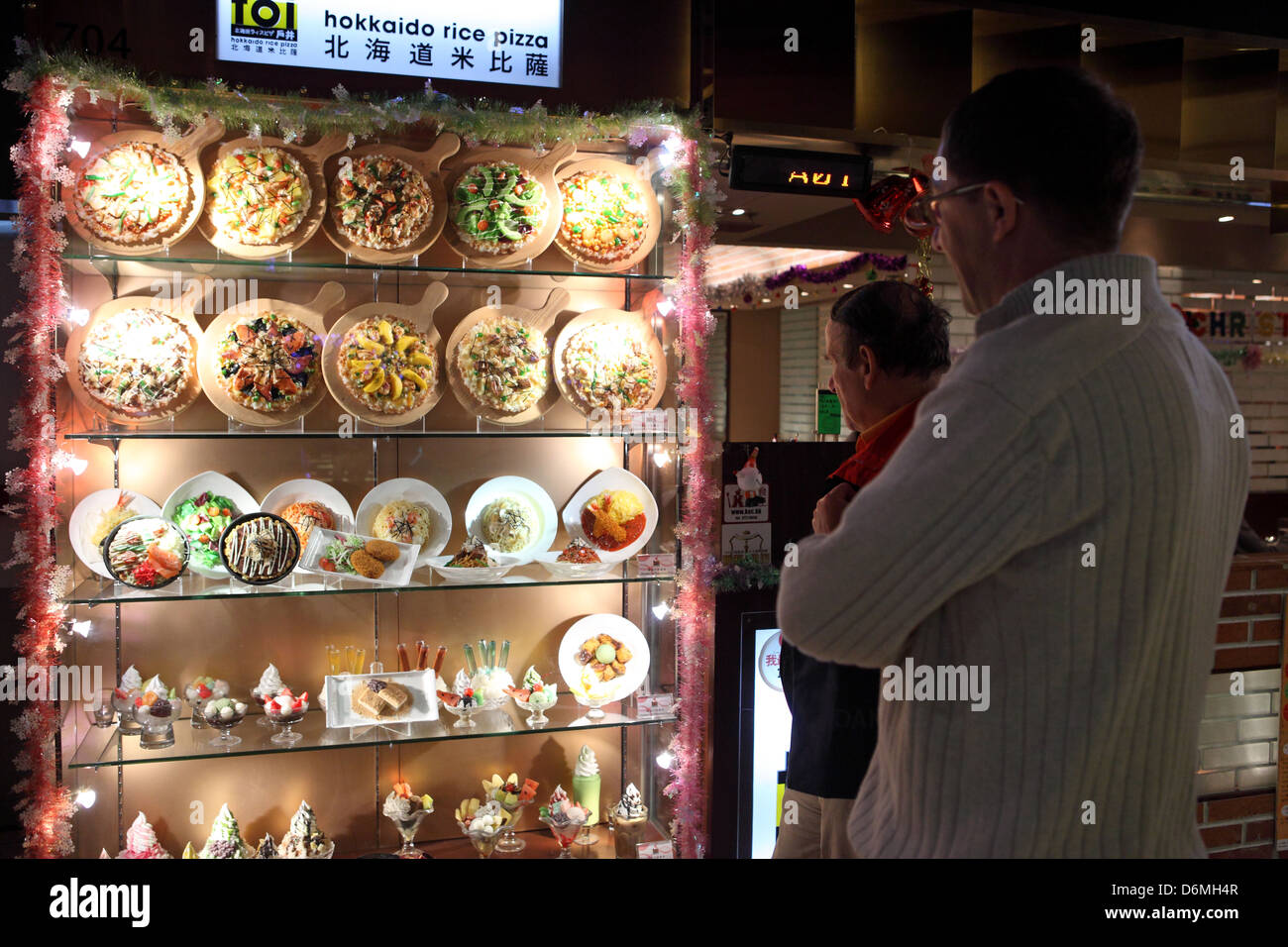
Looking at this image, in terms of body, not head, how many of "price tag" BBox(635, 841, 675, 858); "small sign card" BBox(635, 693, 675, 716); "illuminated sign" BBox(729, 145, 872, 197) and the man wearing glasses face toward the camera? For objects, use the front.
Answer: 3

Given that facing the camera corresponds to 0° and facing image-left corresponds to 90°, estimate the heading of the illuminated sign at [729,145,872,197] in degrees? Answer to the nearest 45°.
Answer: approximately 0°

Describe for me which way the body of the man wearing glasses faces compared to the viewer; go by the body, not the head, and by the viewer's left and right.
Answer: facing away from the viewer and to the left of the viewer

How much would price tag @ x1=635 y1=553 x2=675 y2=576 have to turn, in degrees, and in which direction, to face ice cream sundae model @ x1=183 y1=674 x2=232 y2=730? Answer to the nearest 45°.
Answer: approximately 90° to its right

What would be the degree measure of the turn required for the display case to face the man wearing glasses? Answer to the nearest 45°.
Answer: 0° — it already faces them

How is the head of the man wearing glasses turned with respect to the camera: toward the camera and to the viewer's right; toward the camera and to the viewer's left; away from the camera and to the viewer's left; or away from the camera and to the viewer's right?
away from the camera and to the viewer's left
